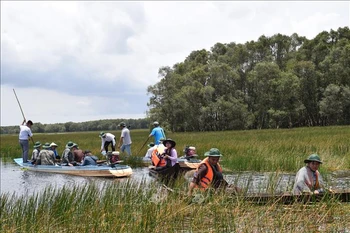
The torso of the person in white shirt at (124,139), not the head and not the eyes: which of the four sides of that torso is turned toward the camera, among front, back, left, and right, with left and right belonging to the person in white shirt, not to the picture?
left

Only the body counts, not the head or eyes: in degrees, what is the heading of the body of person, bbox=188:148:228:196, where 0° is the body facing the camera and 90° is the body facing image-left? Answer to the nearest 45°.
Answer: approximately 315°

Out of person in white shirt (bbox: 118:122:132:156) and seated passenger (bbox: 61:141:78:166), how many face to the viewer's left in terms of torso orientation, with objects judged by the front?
1

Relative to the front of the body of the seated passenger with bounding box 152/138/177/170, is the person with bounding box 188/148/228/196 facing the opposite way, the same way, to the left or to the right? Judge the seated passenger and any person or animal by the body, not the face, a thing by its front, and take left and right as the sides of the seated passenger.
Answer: to the left
